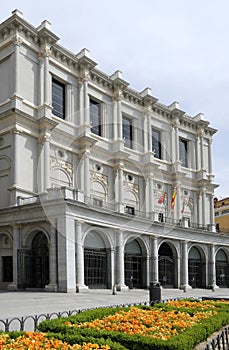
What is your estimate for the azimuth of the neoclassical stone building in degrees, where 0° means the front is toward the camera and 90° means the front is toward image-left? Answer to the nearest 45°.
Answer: approximately 315°

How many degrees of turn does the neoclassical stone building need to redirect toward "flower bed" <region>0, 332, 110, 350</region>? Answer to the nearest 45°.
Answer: approximately 45° to its right
